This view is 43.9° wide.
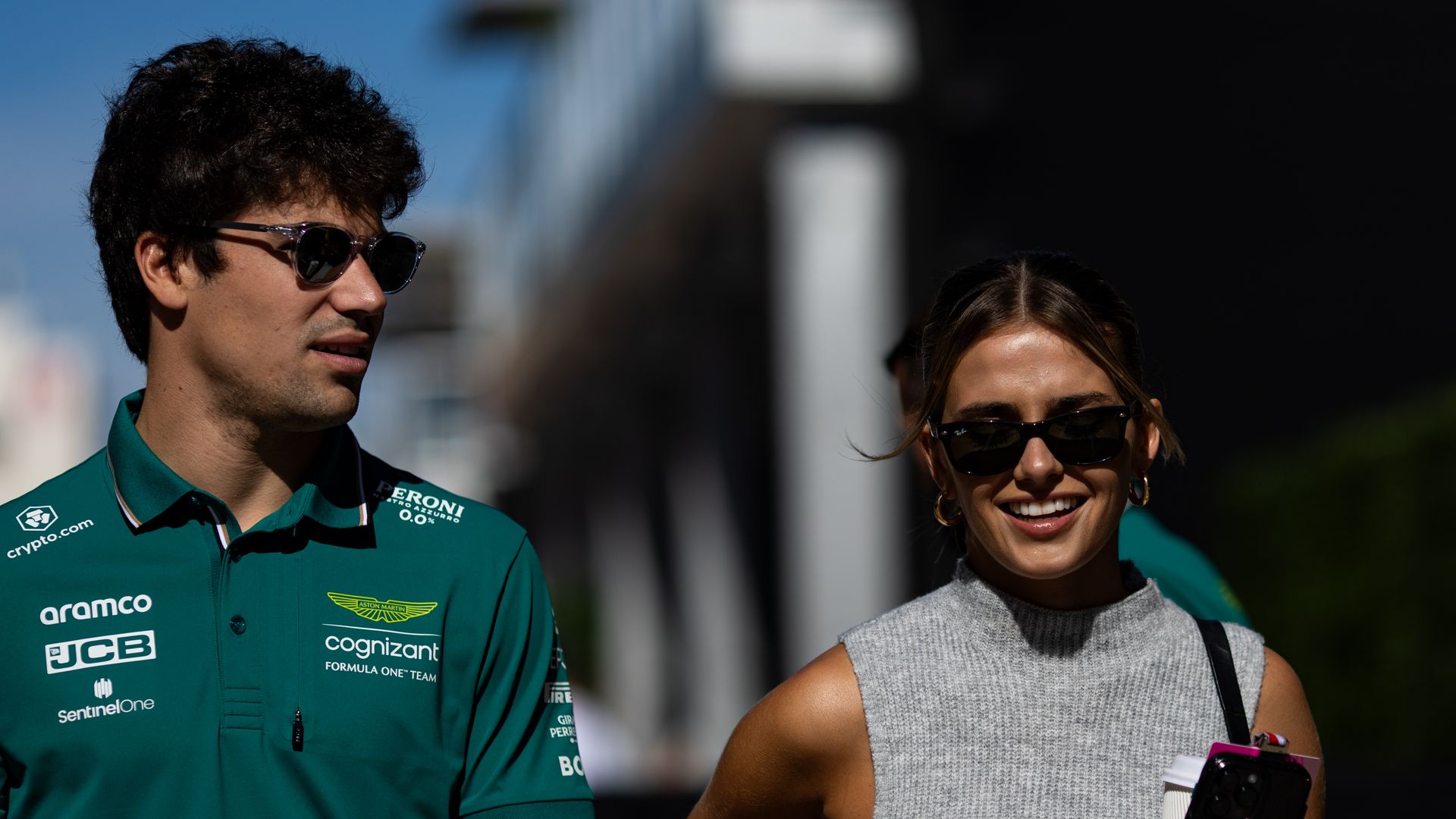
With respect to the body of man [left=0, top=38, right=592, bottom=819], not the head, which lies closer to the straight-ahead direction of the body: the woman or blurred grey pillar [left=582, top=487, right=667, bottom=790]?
the woman

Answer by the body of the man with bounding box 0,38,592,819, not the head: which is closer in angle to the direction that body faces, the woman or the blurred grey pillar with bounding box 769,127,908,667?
the woman

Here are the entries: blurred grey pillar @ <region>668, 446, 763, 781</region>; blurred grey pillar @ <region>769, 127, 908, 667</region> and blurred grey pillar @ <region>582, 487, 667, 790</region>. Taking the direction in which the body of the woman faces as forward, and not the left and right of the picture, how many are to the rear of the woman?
3

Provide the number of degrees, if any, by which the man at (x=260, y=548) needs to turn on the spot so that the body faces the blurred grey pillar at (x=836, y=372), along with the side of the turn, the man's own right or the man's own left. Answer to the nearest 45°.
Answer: approximately 180°

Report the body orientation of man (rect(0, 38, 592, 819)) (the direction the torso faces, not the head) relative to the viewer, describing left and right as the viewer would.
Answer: facing the viewer

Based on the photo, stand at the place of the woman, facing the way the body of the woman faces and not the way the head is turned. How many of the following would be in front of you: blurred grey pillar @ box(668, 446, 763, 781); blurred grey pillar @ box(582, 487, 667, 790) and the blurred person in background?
0

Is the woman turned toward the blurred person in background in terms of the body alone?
no

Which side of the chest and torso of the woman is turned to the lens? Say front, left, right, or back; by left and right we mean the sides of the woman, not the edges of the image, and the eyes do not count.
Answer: front

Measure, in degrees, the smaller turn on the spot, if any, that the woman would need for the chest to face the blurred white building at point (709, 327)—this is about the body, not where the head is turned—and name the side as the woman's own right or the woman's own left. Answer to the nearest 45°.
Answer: approximately 180°

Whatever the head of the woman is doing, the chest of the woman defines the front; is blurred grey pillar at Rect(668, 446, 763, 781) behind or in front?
behind

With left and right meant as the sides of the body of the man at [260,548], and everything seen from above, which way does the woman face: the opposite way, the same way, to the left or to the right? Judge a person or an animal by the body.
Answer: the same way

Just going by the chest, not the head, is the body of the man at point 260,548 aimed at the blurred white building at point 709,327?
no

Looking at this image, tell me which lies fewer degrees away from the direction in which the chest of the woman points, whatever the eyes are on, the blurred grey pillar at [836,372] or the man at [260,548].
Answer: the man

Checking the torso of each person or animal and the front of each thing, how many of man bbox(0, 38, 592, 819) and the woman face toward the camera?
2

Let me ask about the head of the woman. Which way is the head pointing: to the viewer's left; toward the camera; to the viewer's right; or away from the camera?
toward the camera
